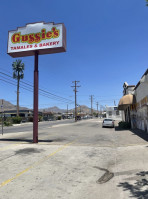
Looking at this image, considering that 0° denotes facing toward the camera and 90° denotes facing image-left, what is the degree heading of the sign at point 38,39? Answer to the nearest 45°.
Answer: approximately 45°

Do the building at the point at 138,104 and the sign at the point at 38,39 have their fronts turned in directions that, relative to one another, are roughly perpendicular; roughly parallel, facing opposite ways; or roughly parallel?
roughly perpendicular

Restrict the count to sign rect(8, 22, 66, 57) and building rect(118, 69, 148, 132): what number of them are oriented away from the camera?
0

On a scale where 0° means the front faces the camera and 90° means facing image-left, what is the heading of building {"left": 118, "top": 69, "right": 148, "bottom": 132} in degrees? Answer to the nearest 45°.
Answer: approximately 90°

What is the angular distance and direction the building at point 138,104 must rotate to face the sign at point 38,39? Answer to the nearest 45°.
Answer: approximately 45° to its left
